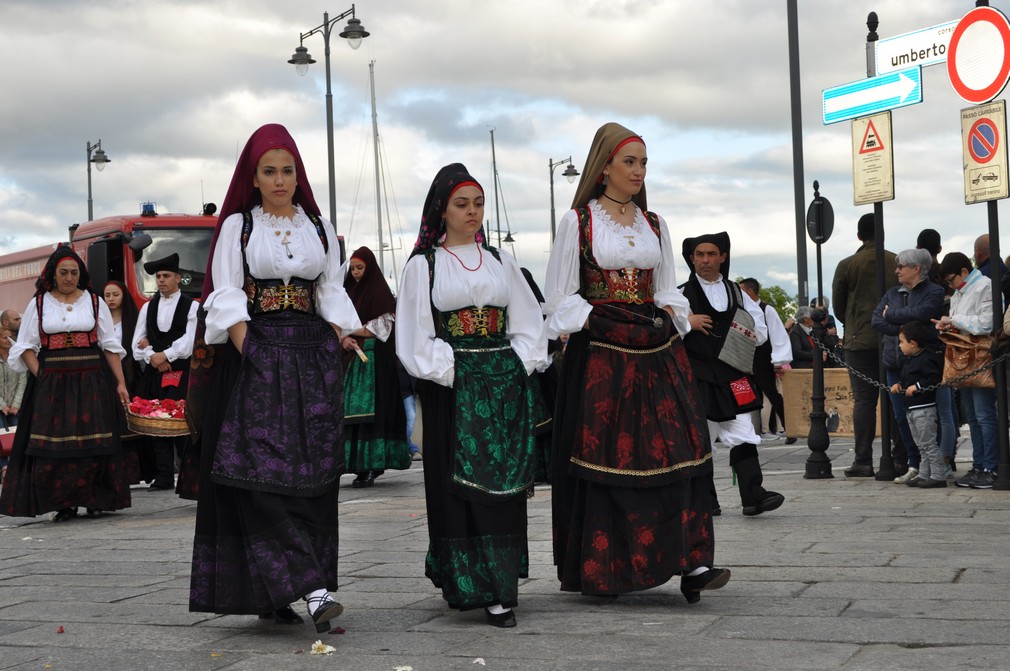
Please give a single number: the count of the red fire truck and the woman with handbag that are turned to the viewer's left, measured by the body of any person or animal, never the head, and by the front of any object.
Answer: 1

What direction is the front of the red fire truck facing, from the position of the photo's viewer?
facing the viewer and to the right of the viewer

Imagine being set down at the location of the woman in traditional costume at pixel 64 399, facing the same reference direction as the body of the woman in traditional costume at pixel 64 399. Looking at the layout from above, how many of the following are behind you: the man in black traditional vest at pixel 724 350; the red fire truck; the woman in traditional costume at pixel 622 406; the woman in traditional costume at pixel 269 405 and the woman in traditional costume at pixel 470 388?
1

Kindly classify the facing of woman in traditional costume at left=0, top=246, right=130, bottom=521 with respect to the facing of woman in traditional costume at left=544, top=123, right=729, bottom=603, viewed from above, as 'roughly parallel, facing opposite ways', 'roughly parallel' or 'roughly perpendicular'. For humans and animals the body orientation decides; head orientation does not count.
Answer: roughly parallel

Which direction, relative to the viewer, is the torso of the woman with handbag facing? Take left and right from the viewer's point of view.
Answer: facing to the left of the viewer

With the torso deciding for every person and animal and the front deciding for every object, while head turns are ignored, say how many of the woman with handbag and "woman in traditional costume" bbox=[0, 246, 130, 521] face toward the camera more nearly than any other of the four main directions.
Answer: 1

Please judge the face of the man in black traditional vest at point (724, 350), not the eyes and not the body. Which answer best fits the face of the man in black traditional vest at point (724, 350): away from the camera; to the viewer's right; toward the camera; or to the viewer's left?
toward the camera

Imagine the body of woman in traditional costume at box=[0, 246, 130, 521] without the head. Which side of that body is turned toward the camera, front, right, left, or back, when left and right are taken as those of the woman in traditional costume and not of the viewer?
front

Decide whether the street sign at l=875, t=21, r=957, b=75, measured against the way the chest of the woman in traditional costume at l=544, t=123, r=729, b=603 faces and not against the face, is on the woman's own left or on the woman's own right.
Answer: on the woman's own left

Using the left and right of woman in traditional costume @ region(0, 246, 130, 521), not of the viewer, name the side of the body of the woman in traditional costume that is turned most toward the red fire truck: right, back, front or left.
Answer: back

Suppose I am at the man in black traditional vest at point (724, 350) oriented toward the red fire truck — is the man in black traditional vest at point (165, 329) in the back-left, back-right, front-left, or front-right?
front-left

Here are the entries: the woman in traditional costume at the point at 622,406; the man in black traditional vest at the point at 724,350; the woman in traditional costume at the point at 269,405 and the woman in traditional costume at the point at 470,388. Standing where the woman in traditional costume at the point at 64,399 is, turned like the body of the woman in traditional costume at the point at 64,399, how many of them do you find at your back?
0

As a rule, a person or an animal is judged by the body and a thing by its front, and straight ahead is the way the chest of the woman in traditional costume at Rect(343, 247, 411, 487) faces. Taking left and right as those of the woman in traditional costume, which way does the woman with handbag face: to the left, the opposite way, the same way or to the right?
to the right

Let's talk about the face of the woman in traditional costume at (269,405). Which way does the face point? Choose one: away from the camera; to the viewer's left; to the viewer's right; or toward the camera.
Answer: toward the camera

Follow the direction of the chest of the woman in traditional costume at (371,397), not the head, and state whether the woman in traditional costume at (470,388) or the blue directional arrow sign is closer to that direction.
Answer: the woman in traditional costume

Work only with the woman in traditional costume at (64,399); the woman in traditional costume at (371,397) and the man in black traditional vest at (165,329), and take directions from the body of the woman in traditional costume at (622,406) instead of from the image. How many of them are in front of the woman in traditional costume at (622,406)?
0
